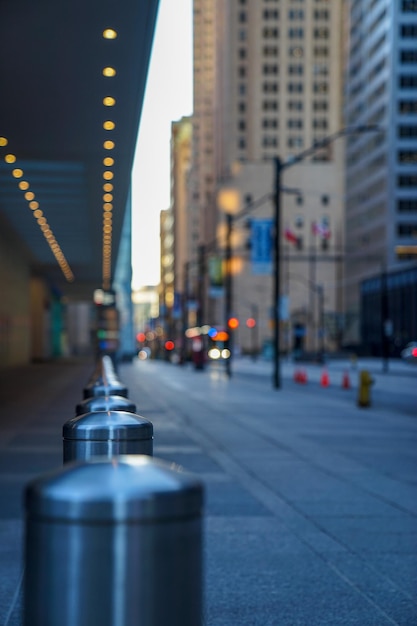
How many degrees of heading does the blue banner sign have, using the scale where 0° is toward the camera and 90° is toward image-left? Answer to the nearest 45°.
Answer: approximately 0°

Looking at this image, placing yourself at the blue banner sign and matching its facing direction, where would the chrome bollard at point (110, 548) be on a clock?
The chrome bollard is roughly at 12 o'clock from the blue banner sign.

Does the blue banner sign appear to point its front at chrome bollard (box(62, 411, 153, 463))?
yes

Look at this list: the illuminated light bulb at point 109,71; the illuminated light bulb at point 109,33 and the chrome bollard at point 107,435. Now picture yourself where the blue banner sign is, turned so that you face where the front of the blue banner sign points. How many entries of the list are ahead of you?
3

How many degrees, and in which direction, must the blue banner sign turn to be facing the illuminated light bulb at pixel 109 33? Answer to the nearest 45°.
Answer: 0° — it already faces it

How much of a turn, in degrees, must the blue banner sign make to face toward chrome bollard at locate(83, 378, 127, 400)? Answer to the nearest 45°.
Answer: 0° — it already faces it

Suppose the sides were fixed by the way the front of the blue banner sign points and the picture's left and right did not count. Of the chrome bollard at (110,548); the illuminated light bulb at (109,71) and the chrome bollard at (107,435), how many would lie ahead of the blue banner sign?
3

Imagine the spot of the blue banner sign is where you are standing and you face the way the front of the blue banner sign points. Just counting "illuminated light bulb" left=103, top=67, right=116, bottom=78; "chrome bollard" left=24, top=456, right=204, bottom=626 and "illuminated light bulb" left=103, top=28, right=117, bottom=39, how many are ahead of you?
3
